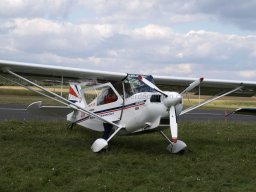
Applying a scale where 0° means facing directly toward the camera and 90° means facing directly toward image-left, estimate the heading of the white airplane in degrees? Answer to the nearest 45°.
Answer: approximately 315°
